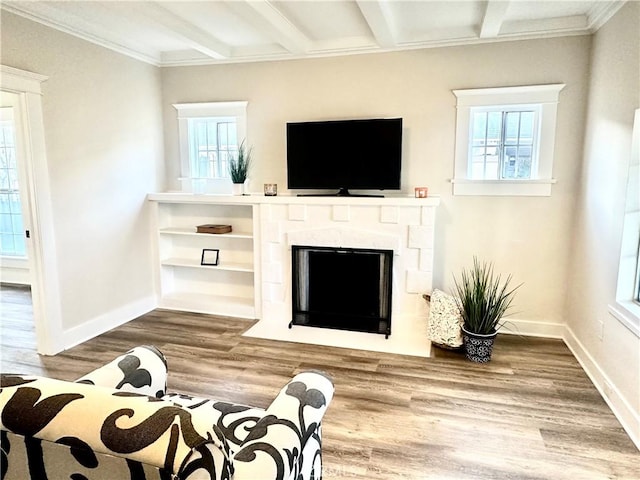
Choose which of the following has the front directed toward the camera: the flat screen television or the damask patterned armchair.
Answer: the flat screen television

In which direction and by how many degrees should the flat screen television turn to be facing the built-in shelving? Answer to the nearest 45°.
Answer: approximately 90° to its right

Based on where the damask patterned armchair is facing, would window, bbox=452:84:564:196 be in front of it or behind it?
in front

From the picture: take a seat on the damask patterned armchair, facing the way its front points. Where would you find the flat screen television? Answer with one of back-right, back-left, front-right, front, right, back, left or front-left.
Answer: front

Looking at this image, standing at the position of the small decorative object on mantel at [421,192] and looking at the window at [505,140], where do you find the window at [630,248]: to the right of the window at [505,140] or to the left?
right

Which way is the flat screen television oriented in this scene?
toward the camera

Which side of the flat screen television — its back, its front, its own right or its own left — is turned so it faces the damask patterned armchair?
front

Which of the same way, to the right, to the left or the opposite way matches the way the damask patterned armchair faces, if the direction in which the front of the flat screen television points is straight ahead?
the opposite way

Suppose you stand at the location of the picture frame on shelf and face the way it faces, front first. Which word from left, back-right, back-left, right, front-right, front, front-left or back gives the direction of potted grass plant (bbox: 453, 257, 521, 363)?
front-left

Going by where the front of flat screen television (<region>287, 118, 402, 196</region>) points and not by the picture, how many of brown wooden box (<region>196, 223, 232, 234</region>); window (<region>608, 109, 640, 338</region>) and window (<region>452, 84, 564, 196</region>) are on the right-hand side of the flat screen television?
1

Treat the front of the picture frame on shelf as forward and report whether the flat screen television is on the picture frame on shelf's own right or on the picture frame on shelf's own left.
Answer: on the picture frame on shelf's own left

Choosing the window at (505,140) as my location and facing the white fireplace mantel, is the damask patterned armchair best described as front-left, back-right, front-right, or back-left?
front-left

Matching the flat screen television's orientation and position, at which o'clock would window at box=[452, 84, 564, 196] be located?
The window is roughly at 9 o'clock from the flat screen television.

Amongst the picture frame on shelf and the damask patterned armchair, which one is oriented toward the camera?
the picture frame on shelf

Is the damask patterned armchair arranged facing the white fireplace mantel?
yes

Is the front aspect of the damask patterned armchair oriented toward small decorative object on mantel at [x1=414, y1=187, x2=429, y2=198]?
yes

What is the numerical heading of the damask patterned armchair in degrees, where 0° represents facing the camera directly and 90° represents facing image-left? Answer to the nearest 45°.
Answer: approximately 225°

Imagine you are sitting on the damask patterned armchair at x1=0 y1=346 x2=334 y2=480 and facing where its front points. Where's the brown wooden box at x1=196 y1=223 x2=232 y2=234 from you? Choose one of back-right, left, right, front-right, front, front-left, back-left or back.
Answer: front-left

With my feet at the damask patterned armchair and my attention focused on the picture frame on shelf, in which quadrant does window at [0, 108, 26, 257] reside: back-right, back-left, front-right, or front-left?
front-left

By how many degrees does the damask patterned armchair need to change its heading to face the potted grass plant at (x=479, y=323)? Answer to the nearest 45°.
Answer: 0° — it already faces it

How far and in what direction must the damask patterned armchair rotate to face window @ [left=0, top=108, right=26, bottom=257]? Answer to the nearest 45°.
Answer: approximately 45° to its left
